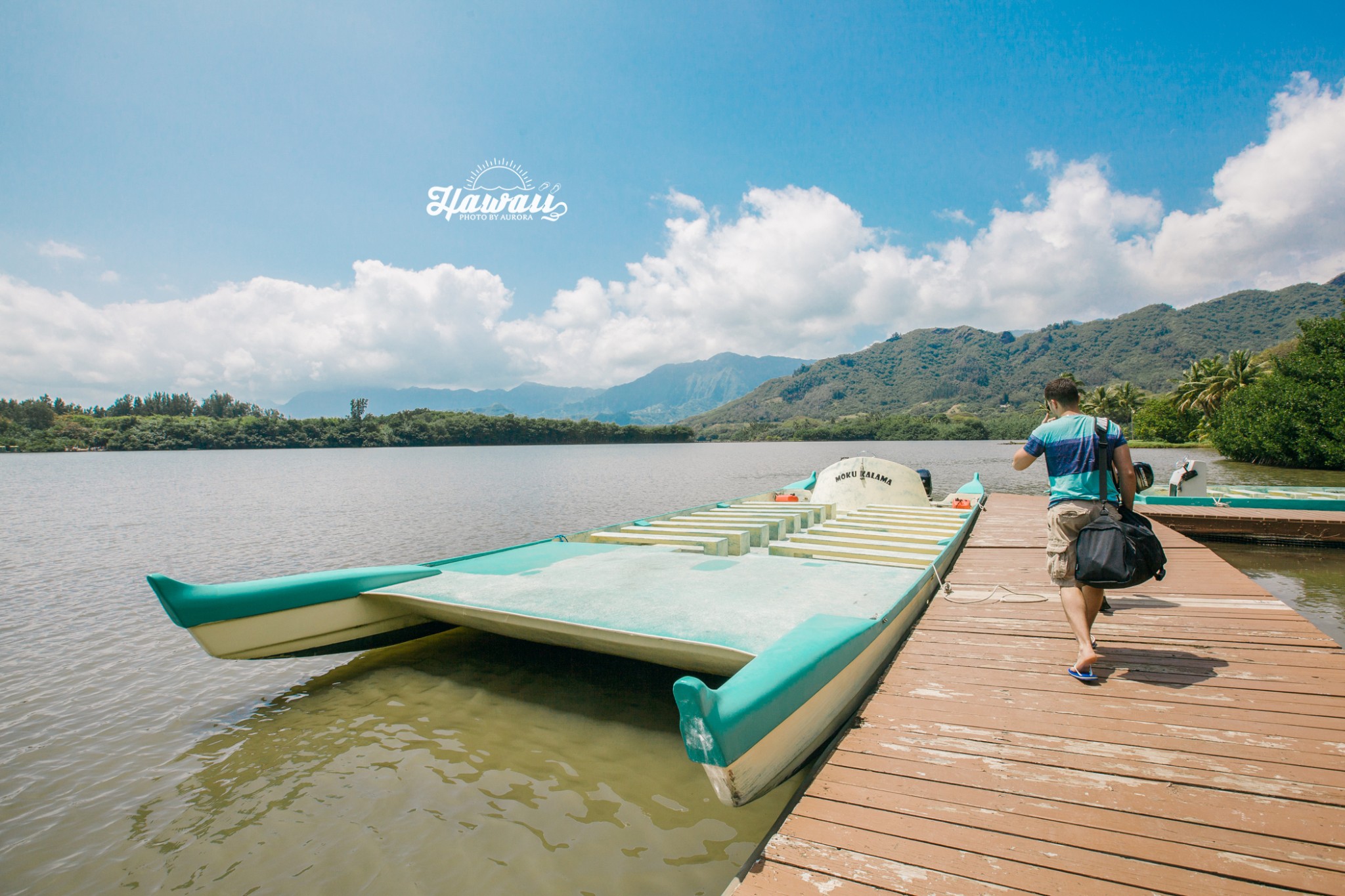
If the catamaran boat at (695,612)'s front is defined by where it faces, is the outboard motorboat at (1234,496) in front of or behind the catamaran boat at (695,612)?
behind

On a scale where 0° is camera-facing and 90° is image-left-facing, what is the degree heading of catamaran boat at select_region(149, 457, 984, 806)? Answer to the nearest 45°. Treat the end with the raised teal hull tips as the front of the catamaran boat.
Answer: approximately 45°

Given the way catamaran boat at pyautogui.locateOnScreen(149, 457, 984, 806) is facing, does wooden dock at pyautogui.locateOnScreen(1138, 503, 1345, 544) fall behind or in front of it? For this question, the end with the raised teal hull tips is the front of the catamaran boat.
behind

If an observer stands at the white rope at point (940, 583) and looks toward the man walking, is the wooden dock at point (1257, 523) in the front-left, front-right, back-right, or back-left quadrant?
back-left

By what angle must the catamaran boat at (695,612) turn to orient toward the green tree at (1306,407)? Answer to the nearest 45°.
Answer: approximately 180°
